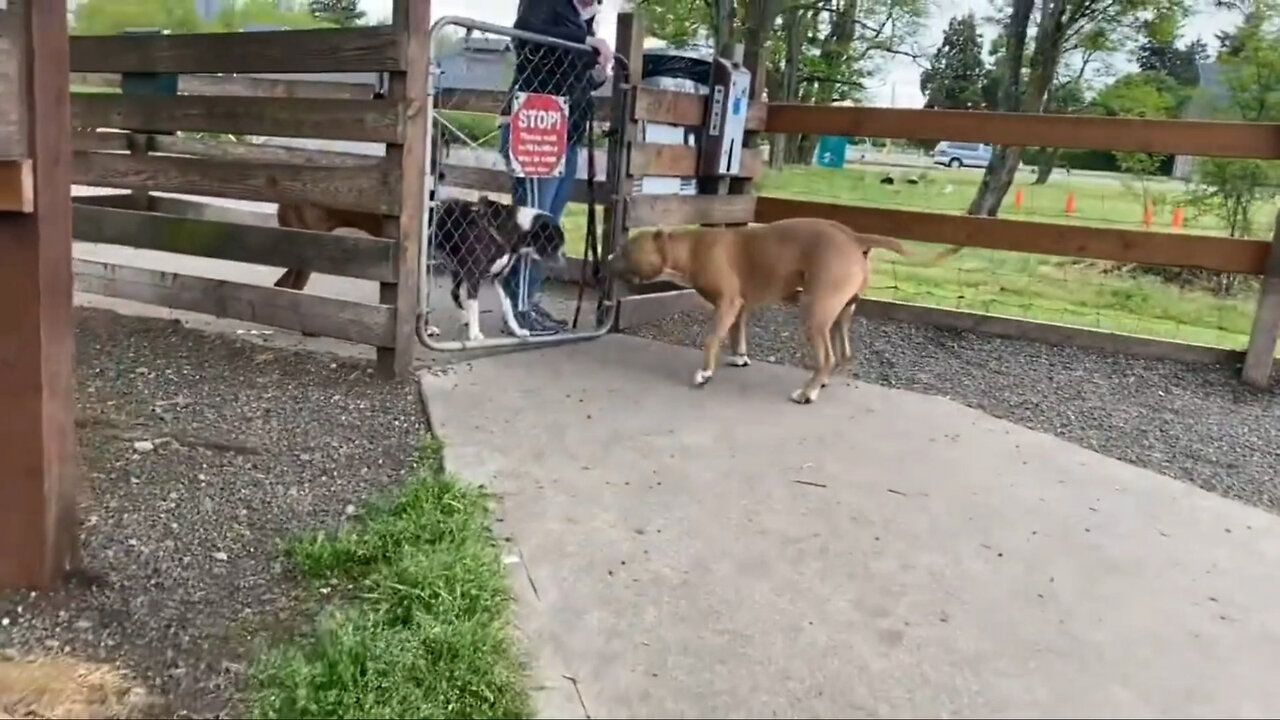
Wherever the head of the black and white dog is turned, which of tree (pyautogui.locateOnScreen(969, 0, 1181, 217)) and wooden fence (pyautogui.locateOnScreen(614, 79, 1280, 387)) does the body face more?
the wooden fence

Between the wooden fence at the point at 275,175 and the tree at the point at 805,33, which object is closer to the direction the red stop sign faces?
the wooden fence

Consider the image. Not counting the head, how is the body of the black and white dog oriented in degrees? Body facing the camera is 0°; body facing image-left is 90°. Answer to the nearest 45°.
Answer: approximately 270°

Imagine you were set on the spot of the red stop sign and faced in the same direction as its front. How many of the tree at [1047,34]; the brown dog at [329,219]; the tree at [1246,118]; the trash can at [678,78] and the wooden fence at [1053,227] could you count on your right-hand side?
1

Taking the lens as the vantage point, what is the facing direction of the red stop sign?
facing the viewer

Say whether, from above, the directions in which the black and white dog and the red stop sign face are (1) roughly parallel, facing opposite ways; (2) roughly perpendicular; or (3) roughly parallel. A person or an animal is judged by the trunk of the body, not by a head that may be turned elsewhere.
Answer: roughly perpendicular

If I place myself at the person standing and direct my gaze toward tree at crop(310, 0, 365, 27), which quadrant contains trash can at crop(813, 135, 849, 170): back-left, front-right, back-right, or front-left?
front-right

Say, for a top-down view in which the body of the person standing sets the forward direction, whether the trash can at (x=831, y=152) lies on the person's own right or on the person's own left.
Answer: on the person's own left

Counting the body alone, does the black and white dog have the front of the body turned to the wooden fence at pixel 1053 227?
yes

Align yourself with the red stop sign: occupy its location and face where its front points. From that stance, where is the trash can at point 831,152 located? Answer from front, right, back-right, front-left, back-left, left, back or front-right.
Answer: back-left

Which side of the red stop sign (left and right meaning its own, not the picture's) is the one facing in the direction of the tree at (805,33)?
back

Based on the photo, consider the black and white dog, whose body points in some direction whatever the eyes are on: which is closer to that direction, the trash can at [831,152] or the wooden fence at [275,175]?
the trash can

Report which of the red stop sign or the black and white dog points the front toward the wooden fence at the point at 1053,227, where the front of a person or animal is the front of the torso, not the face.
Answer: the black and white dog

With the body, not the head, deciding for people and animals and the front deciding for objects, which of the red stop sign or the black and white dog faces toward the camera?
the red stop sign
